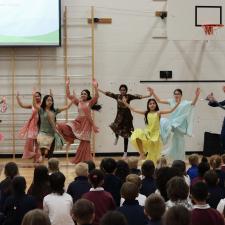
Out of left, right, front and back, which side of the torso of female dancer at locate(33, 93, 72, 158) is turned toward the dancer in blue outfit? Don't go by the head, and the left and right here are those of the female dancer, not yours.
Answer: left

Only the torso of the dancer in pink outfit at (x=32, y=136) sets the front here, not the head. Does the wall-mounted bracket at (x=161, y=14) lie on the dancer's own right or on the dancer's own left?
on the dancer's own left

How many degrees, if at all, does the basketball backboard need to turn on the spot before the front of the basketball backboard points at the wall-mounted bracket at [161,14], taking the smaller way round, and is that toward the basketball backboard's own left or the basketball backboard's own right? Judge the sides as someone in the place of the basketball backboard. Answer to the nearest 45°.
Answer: approximately 135° to the basketball backboard's own right

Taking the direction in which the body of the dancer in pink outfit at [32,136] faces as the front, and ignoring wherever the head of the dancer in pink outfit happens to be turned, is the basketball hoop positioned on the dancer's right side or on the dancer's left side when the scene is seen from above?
on the dancer's left side

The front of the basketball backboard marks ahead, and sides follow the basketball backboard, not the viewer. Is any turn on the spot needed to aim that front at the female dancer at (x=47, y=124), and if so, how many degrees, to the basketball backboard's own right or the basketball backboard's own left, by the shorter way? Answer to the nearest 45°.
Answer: approximately 45° to the basketball backboard's own right

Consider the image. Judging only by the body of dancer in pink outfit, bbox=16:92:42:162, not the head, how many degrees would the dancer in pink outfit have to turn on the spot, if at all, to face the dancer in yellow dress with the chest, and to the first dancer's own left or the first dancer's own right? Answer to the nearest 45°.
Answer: approximately 90° to the first dancer's own left

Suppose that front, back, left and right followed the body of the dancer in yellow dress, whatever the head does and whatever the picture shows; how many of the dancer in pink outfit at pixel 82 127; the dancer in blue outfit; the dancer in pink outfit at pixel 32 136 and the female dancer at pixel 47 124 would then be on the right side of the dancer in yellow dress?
3

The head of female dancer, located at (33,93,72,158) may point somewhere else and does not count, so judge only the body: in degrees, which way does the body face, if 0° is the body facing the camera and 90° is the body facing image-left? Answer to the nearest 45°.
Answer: approximately 0°
